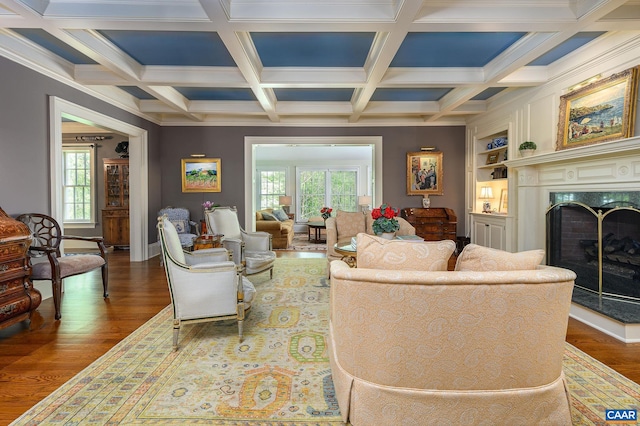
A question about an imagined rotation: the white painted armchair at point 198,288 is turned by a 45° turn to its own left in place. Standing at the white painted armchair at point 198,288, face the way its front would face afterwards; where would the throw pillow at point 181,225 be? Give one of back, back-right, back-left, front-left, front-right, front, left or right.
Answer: front-left

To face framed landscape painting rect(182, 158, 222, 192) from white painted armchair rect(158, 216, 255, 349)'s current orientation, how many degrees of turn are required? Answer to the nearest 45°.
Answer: approximately 90° to its left

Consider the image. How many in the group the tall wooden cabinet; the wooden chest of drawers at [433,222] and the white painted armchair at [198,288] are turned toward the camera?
2

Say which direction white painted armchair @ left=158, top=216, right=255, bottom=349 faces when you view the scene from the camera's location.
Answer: facing to the right of the viewer

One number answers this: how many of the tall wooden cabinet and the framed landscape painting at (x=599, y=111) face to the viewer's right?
0

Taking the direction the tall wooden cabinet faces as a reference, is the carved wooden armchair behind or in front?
in front

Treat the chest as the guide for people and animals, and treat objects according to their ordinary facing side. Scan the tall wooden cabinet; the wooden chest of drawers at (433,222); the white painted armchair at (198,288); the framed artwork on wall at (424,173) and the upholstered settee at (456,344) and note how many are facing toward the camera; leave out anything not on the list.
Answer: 3

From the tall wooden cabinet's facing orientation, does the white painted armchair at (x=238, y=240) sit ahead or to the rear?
ahead

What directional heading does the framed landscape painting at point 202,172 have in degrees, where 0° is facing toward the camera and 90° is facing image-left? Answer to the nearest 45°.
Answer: approximately 0°

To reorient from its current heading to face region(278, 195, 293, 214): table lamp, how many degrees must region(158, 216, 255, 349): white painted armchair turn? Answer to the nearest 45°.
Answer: approximately 90° to its left
